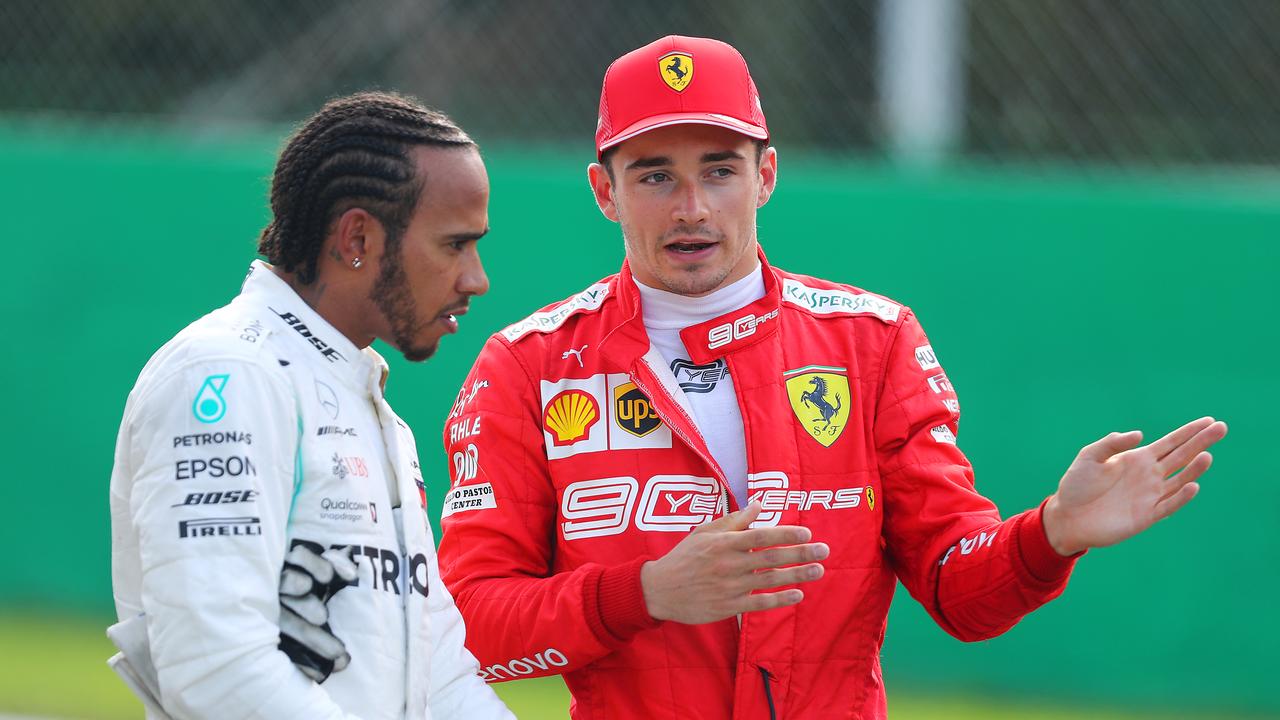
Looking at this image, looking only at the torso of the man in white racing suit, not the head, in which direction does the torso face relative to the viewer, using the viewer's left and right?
facing the viewer and to the right of the viewer

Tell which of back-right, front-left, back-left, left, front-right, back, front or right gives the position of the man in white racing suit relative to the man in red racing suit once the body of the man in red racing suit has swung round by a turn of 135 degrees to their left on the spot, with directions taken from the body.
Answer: back

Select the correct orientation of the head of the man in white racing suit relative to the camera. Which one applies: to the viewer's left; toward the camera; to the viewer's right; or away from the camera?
to the viewer's right

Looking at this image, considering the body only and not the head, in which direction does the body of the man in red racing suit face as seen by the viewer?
toward the camera
